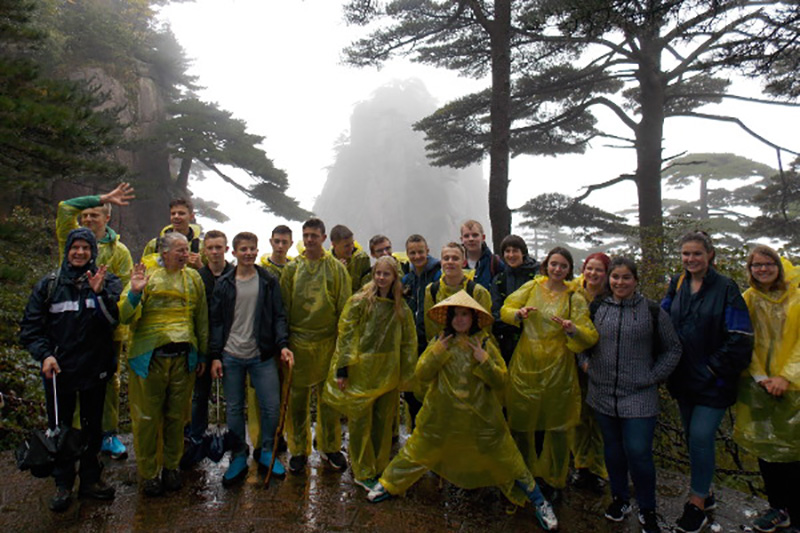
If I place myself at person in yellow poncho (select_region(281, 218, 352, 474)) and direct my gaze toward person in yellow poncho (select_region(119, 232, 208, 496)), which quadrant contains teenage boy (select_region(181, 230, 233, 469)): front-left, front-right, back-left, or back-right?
front-right

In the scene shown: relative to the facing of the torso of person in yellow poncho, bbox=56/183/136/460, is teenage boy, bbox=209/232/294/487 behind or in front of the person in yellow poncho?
in front

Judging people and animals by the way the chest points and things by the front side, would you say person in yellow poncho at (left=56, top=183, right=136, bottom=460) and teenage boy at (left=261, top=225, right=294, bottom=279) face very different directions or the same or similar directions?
same or similar directions

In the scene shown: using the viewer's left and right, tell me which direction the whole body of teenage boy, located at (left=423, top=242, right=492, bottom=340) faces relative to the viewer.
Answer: facing the viewer

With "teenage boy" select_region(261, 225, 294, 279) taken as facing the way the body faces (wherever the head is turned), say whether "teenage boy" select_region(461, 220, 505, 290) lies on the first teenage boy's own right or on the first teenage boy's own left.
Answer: on the first teenage boy's own left

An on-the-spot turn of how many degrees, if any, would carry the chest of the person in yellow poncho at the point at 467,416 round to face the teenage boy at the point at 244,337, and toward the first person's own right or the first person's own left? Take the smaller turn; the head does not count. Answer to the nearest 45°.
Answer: approximately 90° to the first person's own right

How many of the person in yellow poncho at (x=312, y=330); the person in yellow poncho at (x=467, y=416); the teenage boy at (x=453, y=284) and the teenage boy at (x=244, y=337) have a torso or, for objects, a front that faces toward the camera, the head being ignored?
4

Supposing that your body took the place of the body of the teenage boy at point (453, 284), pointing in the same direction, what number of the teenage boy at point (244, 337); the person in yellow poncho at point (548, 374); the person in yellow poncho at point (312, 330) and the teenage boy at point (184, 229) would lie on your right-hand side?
3

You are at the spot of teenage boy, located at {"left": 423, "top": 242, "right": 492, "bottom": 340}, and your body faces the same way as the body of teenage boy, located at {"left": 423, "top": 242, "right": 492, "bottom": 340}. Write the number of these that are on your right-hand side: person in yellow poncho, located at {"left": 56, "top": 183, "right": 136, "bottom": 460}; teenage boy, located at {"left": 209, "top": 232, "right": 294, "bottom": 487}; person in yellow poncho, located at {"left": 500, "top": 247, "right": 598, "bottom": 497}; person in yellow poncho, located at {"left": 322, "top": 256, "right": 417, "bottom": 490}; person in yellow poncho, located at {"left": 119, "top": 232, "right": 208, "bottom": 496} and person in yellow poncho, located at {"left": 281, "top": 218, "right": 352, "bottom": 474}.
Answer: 5

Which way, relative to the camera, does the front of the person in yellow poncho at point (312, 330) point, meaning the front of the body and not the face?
toward the camera
